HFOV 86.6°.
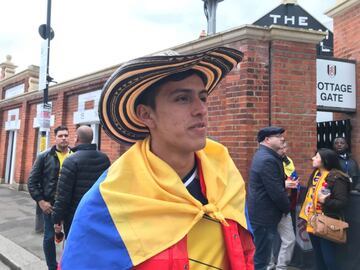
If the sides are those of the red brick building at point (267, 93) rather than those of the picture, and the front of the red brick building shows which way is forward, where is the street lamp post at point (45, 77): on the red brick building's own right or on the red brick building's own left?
on the red brick building's own right

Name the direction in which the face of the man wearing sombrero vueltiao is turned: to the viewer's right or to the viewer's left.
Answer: to the viewer's right

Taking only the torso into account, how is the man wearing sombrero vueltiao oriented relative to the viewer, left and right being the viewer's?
facing the viewer and to the right of the viewer

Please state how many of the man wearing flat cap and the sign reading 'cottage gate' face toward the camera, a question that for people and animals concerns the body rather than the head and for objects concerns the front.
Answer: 1

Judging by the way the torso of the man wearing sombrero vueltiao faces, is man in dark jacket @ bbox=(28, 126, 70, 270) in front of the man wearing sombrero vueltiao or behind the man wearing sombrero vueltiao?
behind

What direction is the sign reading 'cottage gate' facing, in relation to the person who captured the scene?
facing the viewer
